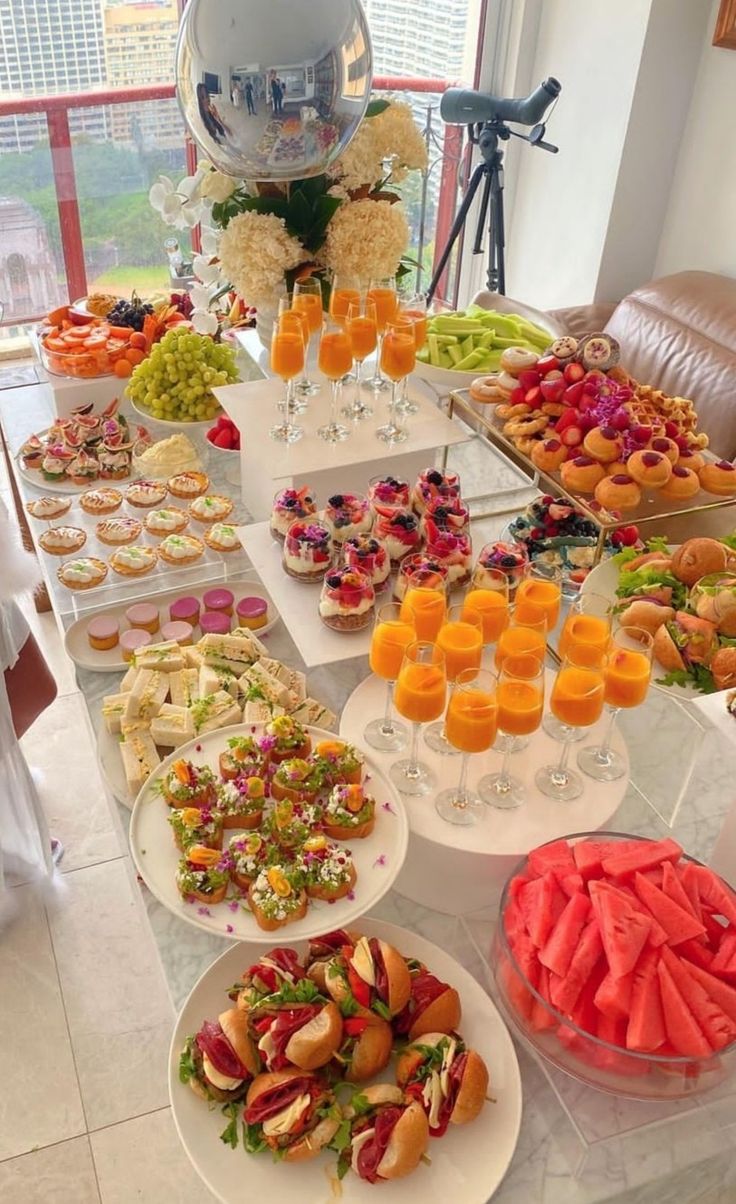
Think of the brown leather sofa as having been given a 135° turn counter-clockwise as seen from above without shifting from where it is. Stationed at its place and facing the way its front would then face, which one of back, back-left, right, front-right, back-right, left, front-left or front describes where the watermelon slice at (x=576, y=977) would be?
right

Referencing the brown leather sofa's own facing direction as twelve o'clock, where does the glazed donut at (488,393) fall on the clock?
The glazed donut is roughly at 11 o'clock from the brown leather sofa.

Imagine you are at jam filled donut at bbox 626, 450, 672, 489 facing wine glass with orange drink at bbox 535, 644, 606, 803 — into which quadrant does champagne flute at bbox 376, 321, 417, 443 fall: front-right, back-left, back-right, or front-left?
back-right

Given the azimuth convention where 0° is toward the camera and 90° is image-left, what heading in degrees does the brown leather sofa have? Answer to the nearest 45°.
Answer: approximately 45°

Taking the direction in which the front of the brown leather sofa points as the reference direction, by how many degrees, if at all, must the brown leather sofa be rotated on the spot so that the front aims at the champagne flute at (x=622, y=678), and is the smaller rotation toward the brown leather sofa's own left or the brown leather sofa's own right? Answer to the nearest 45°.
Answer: approximately 45° to the brown leather sofa's own left

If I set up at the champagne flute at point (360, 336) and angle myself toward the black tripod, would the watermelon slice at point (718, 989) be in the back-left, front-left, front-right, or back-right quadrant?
back-right

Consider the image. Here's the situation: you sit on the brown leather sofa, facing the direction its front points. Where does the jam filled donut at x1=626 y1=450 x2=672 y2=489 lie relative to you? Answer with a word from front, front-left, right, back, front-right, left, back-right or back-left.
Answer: front-left

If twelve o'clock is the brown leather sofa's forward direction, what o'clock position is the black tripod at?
The black tripod is roughly at 3 o'clock from the brown leather sofa.

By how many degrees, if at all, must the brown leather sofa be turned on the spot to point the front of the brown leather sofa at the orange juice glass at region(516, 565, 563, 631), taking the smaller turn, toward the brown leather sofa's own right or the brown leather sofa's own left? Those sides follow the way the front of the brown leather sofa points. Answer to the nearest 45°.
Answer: approximately 45° to the brown leather sofa's own left

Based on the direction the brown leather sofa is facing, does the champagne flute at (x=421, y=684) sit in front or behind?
in front

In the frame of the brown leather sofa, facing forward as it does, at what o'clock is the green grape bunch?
The green grape bunch is roughly at 12 o'clock from the brown leather sofa.

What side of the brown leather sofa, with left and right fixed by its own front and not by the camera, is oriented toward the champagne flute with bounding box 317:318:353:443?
front

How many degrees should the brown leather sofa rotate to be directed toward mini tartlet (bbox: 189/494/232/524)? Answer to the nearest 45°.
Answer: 0° — it already faces it
